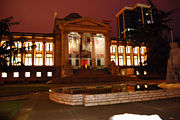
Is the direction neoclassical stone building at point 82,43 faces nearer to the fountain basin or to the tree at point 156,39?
the fountain basin

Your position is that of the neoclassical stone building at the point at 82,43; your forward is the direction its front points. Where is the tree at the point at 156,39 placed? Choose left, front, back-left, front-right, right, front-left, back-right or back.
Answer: front-left

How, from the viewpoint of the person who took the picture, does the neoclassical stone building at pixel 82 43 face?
facing the viewer

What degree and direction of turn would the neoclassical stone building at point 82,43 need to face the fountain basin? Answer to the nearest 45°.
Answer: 0° — it already faces it

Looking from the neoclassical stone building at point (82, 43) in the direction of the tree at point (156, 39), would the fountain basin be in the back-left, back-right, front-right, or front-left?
front-right
